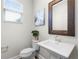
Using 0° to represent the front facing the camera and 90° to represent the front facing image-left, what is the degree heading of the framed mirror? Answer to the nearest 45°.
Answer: approximately 45°

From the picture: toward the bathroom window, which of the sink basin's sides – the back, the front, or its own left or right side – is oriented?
right

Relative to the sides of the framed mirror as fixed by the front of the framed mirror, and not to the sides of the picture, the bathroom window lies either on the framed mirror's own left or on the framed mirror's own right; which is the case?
on the framed mirror's own right

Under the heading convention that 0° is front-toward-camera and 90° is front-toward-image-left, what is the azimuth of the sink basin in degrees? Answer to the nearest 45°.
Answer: approximately 45°
